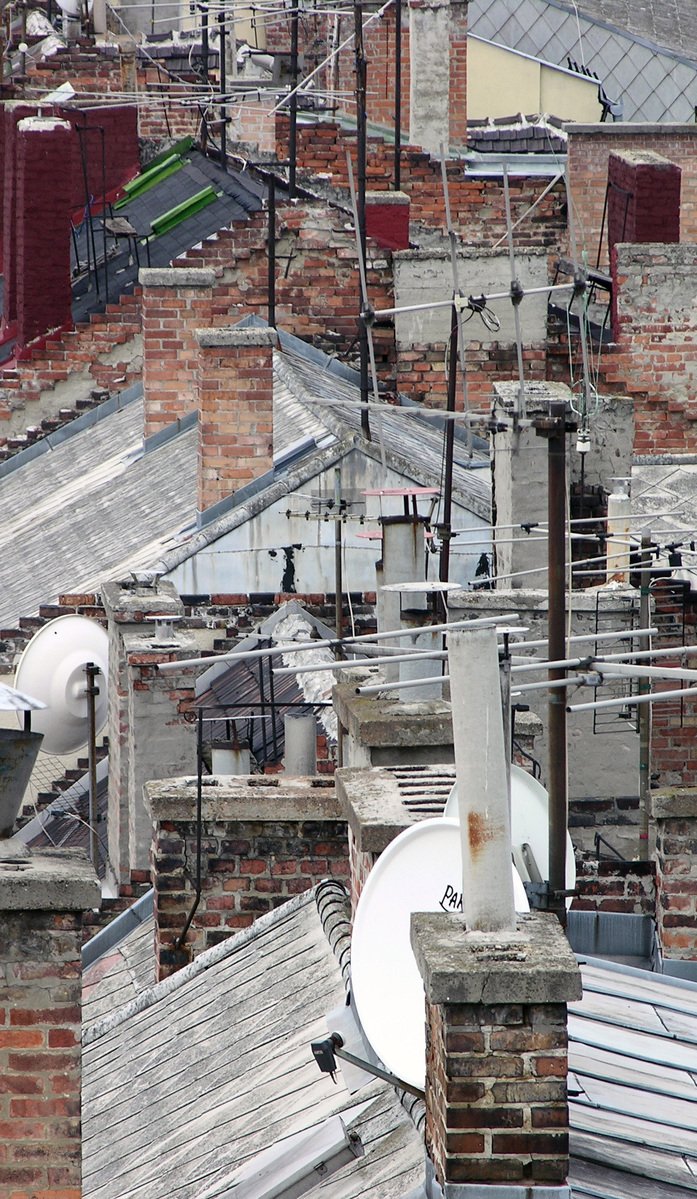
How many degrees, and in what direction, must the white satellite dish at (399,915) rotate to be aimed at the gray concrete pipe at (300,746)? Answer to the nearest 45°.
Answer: approximately 135° to its right

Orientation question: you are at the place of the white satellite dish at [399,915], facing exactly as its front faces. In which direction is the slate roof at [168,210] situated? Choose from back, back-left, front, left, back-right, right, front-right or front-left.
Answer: back-right

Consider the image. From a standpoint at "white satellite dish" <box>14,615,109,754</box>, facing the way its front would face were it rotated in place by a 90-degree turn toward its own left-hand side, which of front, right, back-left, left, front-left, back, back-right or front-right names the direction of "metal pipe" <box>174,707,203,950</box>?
front-left

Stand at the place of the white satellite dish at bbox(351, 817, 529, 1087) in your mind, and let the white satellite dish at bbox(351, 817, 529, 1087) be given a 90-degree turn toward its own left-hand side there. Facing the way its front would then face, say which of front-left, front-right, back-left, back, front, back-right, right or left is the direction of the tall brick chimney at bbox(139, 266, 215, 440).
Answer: back-left

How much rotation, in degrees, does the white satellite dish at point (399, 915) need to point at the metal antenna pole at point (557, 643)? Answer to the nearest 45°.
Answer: approximately 180°

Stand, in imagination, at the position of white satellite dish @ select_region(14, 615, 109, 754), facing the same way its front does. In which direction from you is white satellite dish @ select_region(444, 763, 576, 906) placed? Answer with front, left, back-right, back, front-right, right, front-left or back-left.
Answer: back-left

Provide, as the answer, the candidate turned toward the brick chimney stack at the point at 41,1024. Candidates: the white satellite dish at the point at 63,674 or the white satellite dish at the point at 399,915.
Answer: the white satellite dish at the point at 399,915

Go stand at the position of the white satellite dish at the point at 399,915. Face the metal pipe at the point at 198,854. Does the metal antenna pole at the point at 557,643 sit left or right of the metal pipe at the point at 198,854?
right

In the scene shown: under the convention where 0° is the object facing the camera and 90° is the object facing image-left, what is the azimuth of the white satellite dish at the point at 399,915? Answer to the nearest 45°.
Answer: approximately 45°

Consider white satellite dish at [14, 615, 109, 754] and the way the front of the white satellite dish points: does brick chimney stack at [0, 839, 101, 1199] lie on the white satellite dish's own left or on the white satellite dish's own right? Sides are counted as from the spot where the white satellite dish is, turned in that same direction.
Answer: on the white satellite dish's own left

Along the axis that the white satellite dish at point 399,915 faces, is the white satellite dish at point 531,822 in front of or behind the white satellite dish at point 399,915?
behind
